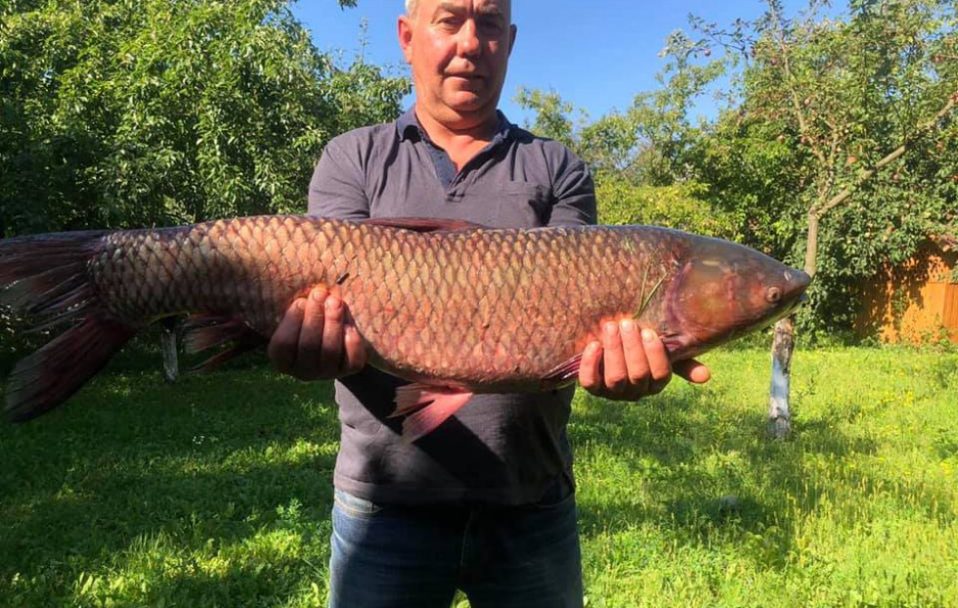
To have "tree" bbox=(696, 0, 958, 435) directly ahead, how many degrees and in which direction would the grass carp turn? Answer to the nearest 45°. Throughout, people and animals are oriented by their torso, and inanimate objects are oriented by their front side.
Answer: approximately 45° to its left

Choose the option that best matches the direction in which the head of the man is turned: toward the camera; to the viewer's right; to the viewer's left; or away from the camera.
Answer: toward the camera

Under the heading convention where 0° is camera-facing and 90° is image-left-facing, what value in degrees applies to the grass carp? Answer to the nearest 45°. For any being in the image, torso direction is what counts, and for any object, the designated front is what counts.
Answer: approximately 270°

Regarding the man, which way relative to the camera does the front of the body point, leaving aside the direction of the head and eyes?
toward the camera

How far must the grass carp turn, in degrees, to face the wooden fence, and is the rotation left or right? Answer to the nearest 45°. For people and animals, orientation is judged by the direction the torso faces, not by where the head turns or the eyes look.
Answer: approximately 45° to its left

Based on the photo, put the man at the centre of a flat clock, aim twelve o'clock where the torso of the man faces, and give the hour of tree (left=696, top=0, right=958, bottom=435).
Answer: The tree is roughly at 7 o'clock from the man.

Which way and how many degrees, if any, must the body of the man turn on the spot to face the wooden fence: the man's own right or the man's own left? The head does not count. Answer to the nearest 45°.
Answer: approximately 135° to the man's own left
